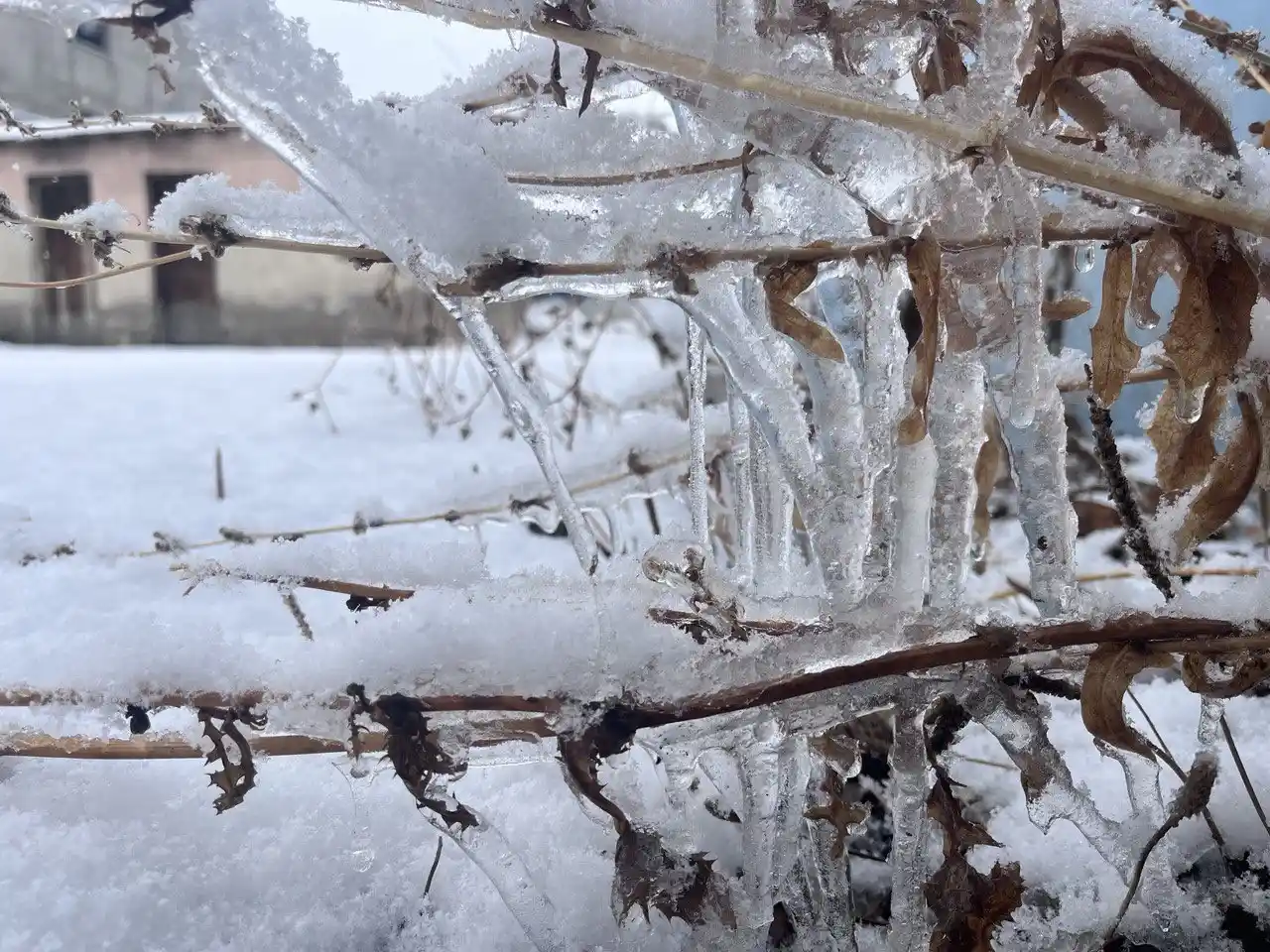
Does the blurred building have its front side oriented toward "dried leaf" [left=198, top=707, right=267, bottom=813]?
yes

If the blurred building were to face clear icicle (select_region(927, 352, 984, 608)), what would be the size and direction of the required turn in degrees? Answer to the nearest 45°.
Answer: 0° — it already faces it

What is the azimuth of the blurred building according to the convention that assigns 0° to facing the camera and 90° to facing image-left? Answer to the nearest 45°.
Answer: approximately 0°

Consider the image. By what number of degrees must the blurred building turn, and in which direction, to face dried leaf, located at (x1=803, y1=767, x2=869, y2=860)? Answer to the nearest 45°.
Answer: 0° — it already faces it
